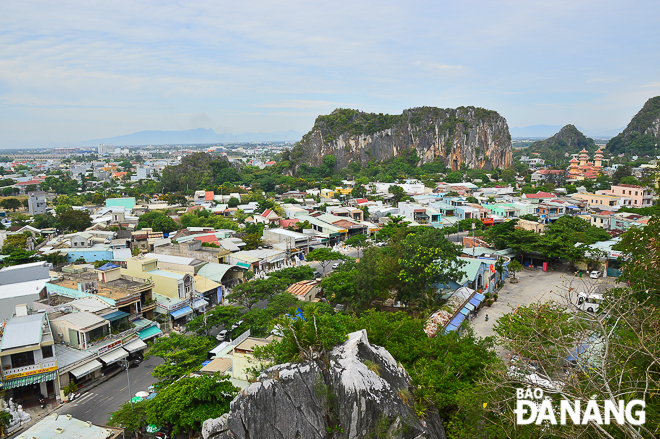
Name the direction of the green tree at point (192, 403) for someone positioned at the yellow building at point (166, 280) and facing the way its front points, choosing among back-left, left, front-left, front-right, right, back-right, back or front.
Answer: front-right

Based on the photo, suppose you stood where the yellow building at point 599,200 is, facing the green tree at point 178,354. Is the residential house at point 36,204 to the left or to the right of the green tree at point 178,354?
right

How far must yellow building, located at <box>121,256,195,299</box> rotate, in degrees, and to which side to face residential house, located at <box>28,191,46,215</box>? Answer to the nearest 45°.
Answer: approximately 135° to its left

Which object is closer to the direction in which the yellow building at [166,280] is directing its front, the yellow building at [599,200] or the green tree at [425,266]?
the green tree

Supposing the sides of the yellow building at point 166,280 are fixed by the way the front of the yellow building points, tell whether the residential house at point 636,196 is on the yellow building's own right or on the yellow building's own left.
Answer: on the yellow building's own left

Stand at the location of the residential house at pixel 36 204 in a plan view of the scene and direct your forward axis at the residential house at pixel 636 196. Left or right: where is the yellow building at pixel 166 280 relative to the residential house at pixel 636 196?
right

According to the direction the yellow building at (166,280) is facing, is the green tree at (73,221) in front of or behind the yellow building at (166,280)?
behind

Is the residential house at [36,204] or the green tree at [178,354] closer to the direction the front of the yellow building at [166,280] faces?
the green tree

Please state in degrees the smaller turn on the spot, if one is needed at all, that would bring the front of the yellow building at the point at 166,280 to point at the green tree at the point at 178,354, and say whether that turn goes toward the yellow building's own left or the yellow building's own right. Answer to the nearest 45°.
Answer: approximately 45° to the yellow building's own right

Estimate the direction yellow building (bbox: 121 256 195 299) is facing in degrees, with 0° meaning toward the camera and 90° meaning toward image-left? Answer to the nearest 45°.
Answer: approximately 315°

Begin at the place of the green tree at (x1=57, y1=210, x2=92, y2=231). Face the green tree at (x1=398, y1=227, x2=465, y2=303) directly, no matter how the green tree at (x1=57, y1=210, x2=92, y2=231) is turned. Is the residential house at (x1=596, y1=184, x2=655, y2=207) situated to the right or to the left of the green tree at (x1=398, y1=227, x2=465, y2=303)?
left

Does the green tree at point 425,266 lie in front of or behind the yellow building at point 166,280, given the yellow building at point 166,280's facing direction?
in front
